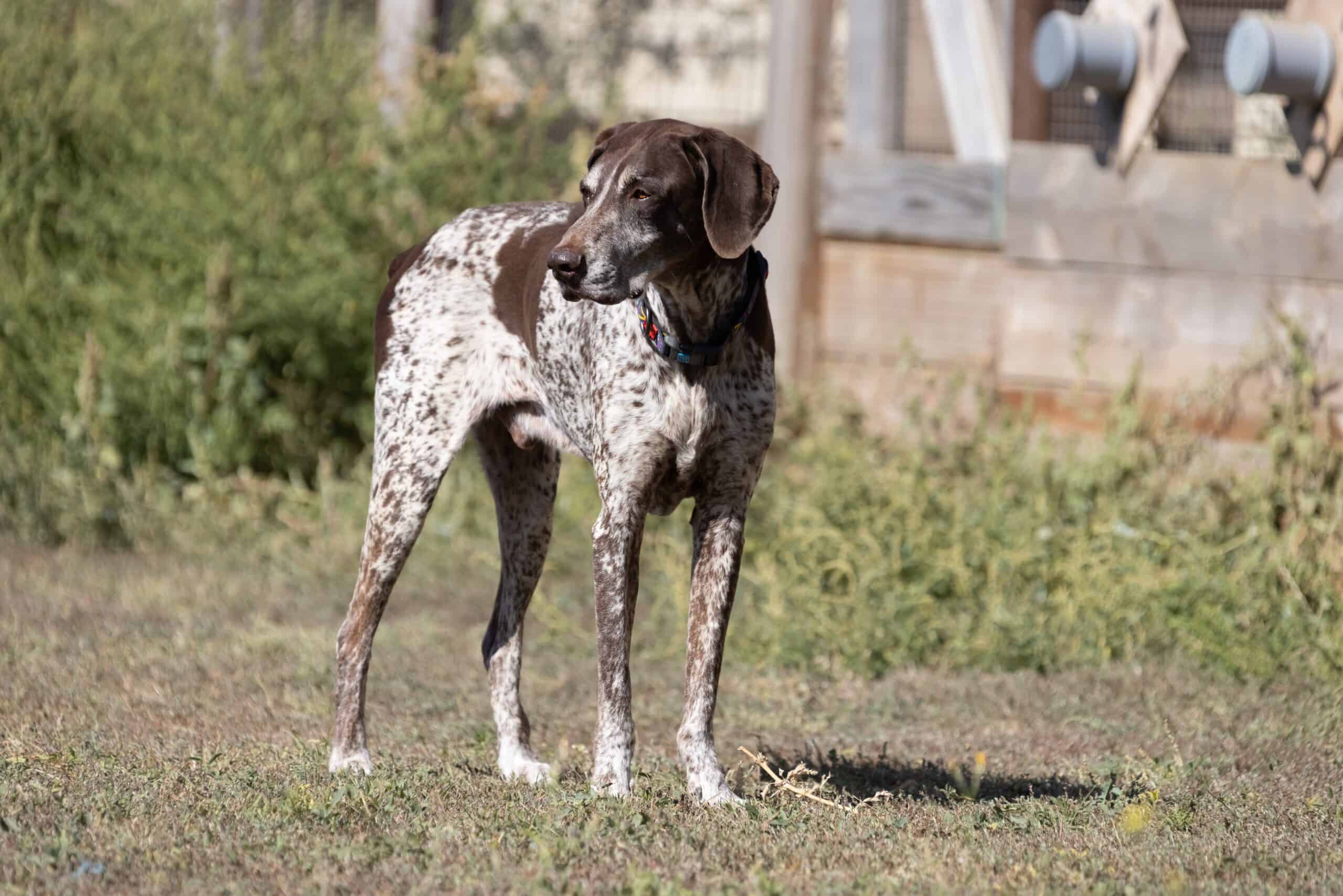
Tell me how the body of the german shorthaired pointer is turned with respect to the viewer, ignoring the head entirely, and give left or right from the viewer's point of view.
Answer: facing the viewer and to the right of the viewer

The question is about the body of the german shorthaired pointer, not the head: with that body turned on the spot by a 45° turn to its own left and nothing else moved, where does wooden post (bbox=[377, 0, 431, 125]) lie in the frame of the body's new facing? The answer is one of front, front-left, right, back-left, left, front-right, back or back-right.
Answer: left

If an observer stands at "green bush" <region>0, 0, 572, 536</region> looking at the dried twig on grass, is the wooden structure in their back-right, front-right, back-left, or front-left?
front-left

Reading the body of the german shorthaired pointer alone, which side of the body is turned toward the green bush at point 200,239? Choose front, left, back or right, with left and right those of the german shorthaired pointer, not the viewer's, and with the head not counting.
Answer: back

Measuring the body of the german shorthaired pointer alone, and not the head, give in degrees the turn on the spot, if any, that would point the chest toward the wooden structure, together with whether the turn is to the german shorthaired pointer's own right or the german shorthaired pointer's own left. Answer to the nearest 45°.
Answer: approximately 90° to the german shorthaired pointer's own left
